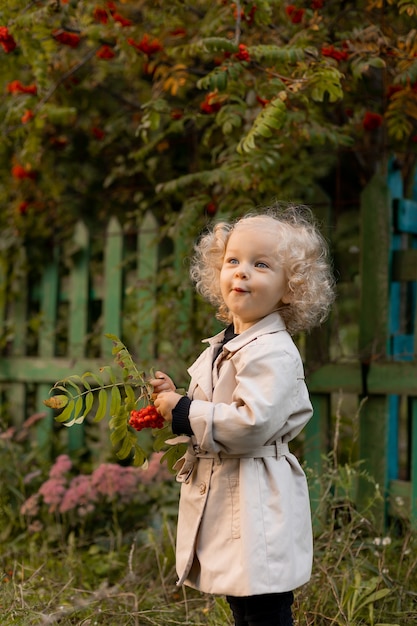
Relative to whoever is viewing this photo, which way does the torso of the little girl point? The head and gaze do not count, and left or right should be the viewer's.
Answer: facing the viewer and to the left of the viewer

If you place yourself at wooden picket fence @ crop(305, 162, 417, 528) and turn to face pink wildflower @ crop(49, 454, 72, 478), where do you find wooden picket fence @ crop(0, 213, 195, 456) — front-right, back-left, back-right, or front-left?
front-right

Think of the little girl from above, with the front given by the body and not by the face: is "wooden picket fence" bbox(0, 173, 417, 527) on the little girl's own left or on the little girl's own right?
on the little girl's own right

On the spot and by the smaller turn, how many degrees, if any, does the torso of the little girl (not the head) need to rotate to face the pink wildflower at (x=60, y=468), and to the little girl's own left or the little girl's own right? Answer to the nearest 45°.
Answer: approximately 90° to the little girl's own right

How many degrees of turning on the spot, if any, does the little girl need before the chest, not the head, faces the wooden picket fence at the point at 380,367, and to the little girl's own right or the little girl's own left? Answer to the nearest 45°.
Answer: approximately 135° to the little girl's own right

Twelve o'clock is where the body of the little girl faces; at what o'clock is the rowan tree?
The rowan tree is roughly at 4 o'clock from the little girl.

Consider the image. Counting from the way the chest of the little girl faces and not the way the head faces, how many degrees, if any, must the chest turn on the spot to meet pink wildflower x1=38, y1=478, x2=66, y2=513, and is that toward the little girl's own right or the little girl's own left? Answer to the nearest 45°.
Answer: approximately 90° to the little girl's own right
